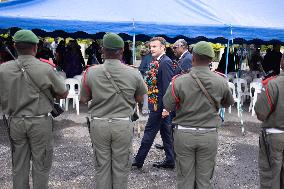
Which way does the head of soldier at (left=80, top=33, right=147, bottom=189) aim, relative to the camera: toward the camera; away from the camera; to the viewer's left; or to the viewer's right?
away from the camera

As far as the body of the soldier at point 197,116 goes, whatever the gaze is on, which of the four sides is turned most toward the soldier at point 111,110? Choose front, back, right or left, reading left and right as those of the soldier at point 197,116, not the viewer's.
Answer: left

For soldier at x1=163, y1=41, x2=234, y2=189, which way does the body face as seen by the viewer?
away from the camera

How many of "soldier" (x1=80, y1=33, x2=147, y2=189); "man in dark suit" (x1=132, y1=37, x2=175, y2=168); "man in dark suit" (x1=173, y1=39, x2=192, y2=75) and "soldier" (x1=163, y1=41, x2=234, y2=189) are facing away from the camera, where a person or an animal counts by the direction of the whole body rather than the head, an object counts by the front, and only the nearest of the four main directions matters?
2

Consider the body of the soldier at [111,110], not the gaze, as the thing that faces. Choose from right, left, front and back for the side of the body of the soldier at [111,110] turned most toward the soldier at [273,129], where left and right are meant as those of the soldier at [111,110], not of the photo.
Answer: right

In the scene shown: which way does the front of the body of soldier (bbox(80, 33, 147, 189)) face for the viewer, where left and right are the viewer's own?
facing away from the viewer

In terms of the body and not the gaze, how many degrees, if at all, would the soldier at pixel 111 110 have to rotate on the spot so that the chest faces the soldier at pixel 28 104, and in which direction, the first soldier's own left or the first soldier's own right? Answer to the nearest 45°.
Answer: approximately 90° to the first soldier's own left

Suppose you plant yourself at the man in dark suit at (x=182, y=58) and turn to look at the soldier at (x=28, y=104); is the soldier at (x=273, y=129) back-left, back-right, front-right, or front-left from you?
front-left

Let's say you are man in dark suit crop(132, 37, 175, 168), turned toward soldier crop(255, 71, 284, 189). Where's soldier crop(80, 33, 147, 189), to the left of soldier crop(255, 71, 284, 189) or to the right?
right

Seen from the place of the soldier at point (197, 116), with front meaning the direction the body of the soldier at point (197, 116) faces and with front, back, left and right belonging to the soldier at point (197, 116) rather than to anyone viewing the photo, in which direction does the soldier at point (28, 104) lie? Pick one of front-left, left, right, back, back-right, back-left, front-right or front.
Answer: left
